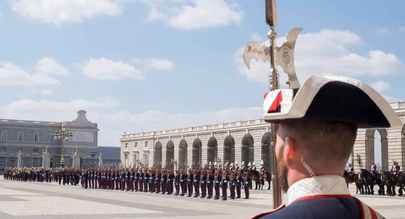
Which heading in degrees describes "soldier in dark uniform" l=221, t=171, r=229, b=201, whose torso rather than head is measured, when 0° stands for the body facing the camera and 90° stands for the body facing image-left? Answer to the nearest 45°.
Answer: approximately 45°

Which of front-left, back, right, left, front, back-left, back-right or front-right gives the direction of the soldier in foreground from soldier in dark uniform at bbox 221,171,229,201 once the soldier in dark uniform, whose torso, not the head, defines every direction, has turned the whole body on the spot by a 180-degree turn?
back-right

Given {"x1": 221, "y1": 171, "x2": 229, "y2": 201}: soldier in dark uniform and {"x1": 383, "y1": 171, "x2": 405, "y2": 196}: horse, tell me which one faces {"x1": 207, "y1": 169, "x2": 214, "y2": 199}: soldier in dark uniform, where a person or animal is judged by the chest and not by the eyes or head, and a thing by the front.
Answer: the horse

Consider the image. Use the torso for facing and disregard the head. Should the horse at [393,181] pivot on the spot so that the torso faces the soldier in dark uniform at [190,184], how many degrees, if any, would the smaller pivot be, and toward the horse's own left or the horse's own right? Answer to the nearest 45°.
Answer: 0° — it already faces them

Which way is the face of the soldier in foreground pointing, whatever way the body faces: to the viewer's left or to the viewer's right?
to the viewer's left

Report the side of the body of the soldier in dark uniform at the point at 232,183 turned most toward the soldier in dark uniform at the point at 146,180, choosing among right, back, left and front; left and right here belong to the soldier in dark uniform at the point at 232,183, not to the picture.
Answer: right

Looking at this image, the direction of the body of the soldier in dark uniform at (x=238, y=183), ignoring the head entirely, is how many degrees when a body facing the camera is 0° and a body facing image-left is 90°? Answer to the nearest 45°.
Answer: approximately 45°

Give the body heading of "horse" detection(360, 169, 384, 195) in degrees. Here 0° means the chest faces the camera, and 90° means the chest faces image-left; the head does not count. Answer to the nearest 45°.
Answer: approximately 90°

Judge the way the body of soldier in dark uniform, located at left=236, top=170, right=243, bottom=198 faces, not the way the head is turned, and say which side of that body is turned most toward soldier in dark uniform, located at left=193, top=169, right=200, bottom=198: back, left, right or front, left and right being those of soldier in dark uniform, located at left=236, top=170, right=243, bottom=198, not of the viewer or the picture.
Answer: right

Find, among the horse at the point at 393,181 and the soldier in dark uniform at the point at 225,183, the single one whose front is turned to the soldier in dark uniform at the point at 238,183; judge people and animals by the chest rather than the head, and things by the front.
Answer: the horse

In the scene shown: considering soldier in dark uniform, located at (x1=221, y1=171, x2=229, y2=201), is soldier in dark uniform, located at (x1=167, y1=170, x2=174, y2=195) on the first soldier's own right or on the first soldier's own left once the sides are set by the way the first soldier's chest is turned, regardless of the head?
on the first soldier's own right

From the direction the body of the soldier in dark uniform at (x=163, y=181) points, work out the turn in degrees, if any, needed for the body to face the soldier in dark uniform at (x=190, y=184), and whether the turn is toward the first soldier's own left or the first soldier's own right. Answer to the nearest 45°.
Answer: approximately 90° to the first soldier's own left

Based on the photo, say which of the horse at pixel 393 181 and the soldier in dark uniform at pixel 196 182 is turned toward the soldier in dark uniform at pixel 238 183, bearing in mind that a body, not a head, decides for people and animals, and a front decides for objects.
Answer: the horse

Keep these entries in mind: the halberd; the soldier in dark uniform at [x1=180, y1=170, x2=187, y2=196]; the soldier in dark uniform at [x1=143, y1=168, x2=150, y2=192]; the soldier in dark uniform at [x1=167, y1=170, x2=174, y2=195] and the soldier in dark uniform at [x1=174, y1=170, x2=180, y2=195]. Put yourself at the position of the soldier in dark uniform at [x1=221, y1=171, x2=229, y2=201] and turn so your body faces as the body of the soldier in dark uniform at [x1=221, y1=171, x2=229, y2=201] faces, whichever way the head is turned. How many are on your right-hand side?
4

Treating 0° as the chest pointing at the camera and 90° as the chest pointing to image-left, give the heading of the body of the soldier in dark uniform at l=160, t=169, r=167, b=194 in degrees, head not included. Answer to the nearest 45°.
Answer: approximately 45°

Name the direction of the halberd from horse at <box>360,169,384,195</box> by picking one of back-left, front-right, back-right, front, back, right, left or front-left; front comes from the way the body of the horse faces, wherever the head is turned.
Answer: left

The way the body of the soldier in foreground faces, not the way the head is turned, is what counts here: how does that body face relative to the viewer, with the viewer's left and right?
facing away from the viewer and to the left of the viewer
